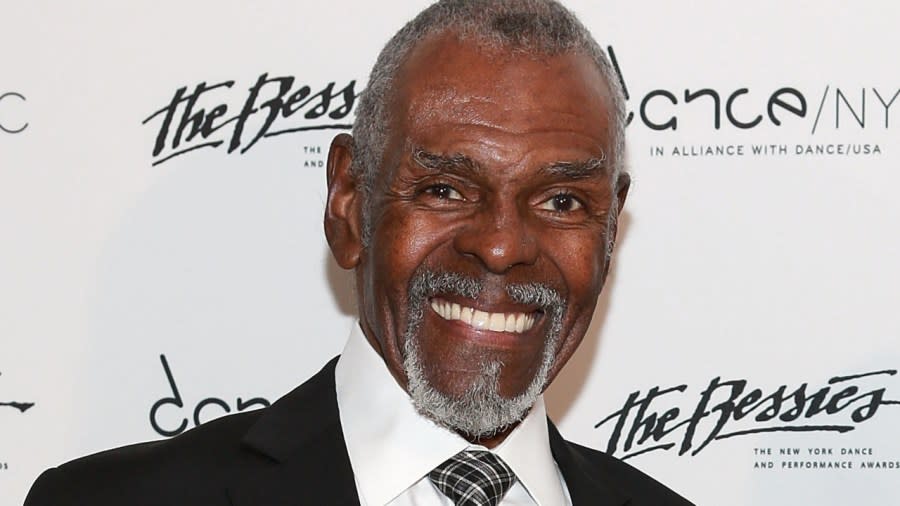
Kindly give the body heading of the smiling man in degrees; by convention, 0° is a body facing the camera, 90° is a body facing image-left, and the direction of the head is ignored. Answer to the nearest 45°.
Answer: approximately 315°
